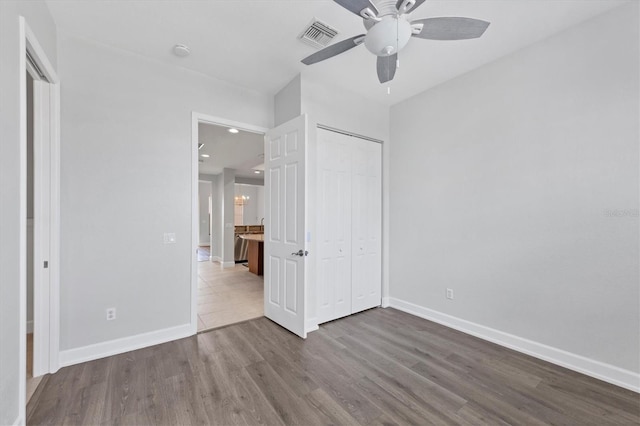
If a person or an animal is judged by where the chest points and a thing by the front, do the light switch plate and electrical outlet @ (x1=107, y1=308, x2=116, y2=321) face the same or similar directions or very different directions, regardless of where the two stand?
same or similar directions

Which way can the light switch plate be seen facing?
toward the camera

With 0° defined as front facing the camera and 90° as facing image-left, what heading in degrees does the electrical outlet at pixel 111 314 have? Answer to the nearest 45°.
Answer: approximately 0°

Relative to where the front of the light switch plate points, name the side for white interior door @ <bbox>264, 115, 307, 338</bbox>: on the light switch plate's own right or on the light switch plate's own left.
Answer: on the light switch plate's own left

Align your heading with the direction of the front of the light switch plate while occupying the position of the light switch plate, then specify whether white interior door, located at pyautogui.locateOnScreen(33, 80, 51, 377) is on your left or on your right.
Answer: on your right

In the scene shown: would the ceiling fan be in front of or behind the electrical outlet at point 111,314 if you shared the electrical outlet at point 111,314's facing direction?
in front

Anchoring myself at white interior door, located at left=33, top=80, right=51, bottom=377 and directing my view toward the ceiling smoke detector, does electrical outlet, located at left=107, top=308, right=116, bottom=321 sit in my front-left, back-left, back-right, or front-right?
front-left

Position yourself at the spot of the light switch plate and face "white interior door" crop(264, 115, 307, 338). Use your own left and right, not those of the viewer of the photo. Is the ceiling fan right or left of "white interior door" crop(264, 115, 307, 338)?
right

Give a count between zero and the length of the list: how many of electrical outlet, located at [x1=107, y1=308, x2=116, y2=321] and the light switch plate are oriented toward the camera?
2
